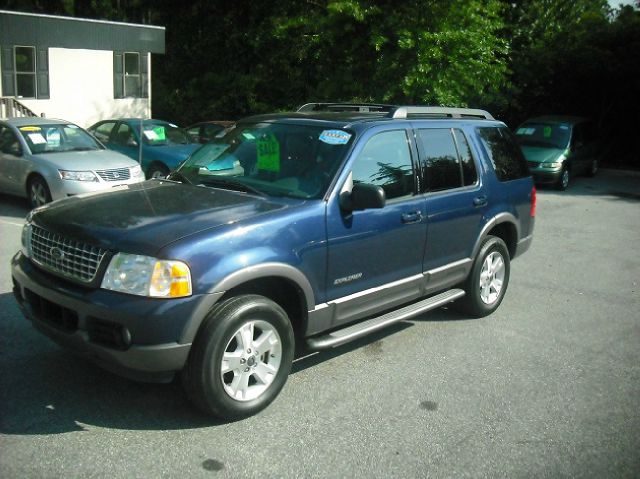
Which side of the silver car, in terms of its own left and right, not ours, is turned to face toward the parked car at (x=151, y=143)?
left

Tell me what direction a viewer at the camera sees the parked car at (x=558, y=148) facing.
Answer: facing the viewer and to the left of the viewer

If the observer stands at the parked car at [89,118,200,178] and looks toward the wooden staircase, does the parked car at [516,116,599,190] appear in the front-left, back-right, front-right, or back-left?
back-right

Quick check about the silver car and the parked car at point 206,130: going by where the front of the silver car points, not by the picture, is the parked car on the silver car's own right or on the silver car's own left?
on the silver car's own left

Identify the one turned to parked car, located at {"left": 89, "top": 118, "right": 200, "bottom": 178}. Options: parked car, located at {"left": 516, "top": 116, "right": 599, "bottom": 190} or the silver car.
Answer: parked car, located at {"left": 516, "top": 116, "right": 599, "bottom": 190}

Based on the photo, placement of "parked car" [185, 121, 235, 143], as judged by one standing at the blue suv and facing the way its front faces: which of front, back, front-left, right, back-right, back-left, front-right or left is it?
back-right

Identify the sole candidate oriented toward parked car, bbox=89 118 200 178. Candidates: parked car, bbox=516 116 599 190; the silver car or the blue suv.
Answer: parked car, bbox=516 116 599 190

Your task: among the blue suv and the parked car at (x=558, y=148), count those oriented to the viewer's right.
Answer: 0

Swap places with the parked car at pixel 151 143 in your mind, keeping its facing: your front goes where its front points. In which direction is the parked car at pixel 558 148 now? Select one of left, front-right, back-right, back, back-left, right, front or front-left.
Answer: front-left

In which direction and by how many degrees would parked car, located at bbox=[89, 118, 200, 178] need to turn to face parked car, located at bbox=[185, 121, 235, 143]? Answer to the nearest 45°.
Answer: approximately 90° to its left

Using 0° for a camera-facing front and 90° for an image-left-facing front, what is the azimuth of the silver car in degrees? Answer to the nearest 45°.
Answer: approximately 315°

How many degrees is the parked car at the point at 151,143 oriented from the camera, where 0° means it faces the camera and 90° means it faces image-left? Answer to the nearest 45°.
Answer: approximately 315°

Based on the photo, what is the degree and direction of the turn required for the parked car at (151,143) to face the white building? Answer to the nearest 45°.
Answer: approximately 135° to its left

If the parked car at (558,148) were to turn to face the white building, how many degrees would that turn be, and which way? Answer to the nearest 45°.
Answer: approximately 45° to its right
